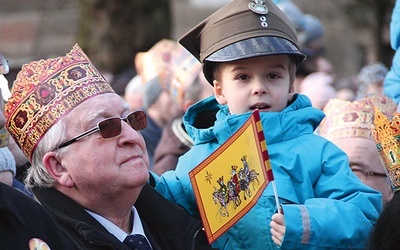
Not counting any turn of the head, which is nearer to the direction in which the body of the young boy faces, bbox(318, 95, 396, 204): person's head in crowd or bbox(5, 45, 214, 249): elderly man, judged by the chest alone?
the elderly man

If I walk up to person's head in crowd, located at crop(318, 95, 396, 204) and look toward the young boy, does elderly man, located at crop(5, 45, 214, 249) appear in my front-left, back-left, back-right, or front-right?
front-right

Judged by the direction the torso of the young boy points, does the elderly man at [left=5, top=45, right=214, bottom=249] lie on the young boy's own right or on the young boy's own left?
on the young boy's own right

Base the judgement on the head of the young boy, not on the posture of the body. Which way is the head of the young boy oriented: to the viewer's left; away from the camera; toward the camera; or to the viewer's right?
toward the camera

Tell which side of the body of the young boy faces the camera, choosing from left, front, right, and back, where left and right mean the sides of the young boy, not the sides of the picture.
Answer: front

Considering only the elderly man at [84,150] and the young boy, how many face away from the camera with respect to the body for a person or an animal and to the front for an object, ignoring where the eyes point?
0

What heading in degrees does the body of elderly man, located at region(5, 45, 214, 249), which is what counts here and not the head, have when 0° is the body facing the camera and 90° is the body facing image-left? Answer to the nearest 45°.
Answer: approximately 315°

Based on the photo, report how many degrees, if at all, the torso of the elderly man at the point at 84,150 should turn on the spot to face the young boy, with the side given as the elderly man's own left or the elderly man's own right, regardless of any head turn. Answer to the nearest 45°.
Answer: approximately 45° to the elderly man's own left

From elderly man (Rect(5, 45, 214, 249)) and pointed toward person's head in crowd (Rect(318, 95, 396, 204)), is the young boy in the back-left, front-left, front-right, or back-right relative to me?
front-right
